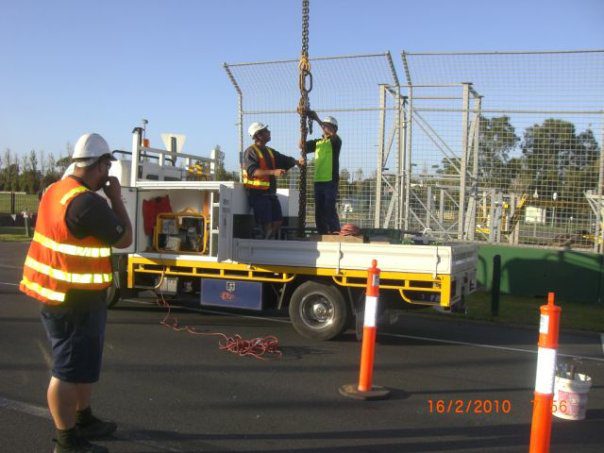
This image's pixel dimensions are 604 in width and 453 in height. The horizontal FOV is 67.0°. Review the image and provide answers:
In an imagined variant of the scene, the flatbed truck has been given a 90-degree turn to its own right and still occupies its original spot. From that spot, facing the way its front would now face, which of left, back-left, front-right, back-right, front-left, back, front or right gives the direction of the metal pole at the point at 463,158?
front-right

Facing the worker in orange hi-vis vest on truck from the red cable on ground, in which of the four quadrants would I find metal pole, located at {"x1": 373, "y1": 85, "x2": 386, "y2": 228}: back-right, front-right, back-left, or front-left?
front-right

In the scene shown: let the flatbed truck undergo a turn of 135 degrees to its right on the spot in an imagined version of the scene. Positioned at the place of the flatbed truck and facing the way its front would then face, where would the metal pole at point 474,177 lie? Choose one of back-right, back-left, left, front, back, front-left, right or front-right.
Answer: front

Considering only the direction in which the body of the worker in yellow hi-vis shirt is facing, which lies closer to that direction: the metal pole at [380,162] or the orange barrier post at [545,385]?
the orange barrier post

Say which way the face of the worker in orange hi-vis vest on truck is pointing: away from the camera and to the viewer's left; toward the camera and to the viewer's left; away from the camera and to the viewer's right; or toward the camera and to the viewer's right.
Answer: toward the camera and to the viewer's right

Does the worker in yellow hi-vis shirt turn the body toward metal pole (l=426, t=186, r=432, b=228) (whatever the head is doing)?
no

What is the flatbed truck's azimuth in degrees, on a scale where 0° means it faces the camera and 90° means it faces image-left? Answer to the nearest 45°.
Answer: approximately 90°

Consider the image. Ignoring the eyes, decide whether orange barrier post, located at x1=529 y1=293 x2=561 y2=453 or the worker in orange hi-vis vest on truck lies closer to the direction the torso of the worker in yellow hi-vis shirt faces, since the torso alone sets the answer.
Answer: the worker in orange hi-vis vest on truck

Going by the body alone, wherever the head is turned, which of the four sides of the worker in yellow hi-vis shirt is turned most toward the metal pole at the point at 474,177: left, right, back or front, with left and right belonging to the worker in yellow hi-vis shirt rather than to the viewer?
back

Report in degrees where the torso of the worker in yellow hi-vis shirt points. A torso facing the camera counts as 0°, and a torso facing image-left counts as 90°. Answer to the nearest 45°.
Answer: approximately 45°

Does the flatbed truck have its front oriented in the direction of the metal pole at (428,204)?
no

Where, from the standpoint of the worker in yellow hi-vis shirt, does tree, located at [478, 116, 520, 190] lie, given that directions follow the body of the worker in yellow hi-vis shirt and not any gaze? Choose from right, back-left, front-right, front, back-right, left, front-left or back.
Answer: back

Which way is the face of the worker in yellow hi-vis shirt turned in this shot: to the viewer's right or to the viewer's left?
to the viewer's left

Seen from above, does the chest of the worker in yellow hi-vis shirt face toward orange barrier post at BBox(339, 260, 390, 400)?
no

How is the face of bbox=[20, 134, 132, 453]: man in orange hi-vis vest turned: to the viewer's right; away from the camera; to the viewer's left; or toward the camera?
to the viewer's right
